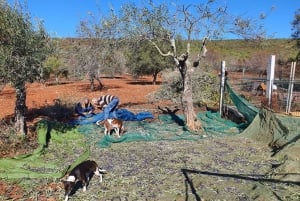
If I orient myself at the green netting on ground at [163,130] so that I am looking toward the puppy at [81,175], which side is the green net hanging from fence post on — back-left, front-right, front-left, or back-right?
back-left

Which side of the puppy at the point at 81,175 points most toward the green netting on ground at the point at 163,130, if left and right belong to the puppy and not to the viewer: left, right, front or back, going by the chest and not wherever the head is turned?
back

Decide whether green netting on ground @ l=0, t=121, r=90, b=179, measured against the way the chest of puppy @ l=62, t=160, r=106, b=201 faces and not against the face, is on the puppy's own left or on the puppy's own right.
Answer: on the puppy's own right

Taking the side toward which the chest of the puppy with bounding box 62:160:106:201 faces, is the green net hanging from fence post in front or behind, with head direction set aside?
behind

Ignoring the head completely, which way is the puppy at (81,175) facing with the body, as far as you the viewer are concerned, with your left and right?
facing the viewer and to the left of the viewer

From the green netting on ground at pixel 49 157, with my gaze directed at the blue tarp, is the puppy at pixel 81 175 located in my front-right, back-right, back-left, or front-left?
back-right

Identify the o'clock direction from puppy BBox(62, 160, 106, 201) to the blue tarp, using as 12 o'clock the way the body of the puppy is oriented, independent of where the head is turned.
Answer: The blue tarp is roughly at 5 o'clock from the puppy.

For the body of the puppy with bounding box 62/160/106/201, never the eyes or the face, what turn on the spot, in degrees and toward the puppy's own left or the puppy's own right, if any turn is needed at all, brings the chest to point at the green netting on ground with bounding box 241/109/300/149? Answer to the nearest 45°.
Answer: approximately 135° to the puppy's own left
